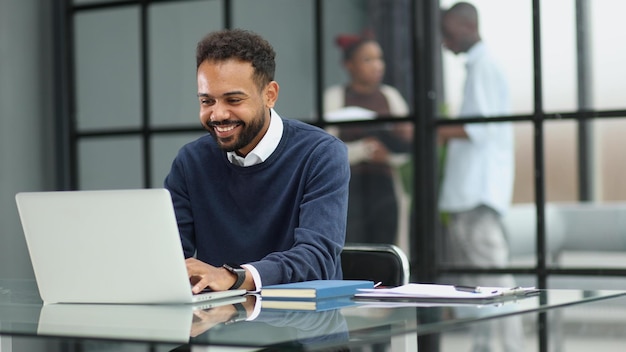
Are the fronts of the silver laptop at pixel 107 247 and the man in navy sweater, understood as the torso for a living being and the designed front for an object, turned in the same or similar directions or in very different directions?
very different directions

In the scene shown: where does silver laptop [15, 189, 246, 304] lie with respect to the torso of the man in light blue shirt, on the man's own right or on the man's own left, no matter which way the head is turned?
on the man's own left

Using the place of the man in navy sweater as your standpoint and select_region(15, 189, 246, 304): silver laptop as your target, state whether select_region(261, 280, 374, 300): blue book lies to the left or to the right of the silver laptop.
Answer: left

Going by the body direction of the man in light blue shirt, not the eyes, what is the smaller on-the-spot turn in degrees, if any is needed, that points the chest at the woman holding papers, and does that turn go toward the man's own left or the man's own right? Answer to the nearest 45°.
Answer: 0° — they already face them

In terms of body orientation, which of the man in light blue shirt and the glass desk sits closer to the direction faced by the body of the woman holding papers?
the glass desk

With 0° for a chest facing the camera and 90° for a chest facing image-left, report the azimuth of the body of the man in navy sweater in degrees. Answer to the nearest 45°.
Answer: approximately 45°

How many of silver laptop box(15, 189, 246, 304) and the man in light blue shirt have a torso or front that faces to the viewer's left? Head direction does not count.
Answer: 1

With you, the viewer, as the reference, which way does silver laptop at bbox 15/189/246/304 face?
facing away from the viewer and to the right of the viewer

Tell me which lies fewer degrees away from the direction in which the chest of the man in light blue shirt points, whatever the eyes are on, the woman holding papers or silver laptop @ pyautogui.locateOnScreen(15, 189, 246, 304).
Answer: the woman holding papers

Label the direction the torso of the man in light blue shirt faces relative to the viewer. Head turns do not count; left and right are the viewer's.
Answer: facing to the left of the viewer

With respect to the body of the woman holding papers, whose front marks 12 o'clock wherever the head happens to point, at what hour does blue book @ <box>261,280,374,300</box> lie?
The blue book is roughly at 12 o'clock from the woman holding papers.
